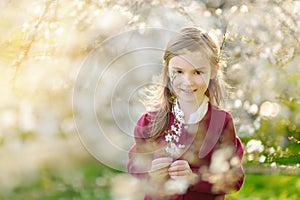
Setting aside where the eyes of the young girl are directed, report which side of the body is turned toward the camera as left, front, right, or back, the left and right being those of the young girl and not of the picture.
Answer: front

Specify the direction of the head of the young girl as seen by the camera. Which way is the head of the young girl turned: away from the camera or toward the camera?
toward the camera
